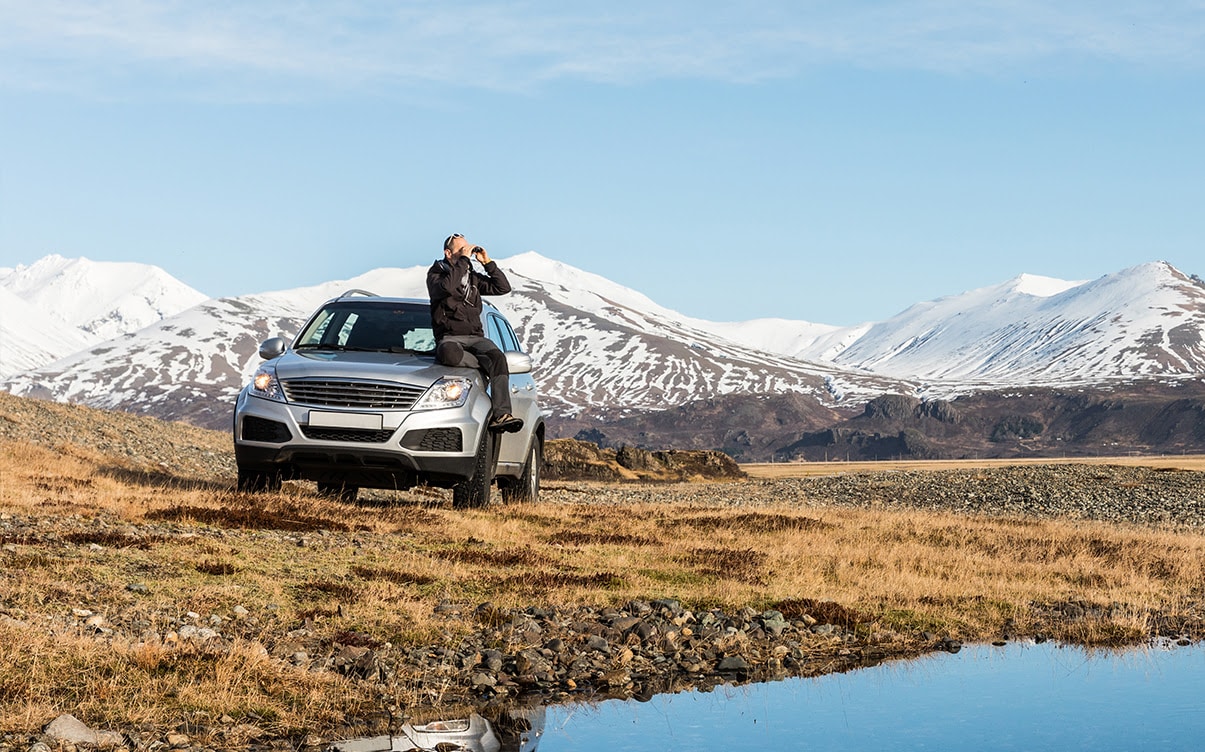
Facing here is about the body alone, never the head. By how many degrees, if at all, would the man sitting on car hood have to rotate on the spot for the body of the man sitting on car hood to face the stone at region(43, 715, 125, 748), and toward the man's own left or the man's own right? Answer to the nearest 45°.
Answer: approximately 45° to the man's own right

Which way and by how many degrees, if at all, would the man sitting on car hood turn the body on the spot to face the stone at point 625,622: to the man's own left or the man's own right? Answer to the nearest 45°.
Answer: approximately 45° to the man's own right

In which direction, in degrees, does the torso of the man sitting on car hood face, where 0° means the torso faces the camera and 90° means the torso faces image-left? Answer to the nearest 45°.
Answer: approximately 315°

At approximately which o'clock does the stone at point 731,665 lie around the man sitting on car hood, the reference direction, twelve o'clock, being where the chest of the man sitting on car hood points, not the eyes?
The stone is roughly at 1 o'clock from the man sitting on car hood.

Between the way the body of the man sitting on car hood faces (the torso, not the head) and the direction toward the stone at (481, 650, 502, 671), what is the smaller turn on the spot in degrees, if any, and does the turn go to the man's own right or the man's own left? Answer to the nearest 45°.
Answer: approximately 45° to the man's own right
